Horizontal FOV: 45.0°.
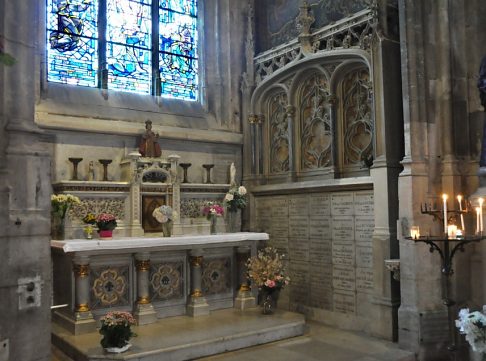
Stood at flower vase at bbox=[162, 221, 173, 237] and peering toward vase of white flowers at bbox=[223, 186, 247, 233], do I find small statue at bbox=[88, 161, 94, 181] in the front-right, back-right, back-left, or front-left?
back-left

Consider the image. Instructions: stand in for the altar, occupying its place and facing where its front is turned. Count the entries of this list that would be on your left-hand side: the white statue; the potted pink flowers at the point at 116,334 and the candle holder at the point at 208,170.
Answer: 2

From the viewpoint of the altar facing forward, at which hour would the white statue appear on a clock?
The white statue is roughly at 9 o'clock from the altar.

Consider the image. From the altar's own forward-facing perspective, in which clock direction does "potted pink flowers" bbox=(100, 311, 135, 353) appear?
The potted pink flowers is roughly at 2 o'clock from the altar.

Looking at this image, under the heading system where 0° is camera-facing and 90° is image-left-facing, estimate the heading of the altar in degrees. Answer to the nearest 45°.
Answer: approximately 315°

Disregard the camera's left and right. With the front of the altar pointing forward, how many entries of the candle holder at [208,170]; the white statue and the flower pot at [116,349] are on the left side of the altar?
2
